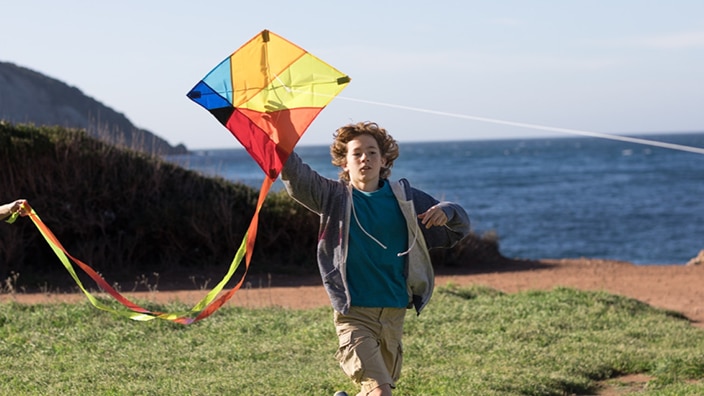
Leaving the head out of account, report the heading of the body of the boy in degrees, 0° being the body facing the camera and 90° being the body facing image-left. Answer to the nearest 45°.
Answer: approximately 0°
